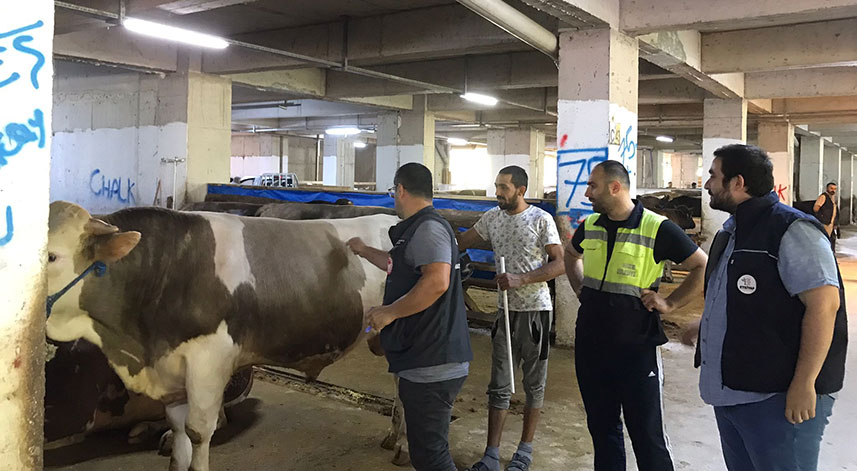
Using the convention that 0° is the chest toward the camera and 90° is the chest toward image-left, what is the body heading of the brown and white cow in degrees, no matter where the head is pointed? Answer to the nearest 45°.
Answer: approximately 90°

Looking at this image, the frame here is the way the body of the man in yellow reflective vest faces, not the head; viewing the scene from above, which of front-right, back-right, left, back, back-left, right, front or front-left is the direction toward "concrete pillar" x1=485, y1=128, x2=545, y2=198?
back-right

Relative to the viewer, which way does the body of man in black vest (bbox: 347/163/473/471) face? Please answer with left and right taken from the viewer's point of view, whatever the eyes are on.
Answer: facing to the left of the viewer

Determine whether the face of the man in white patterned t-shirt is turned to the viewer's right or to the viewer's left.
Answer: to the viewer's left

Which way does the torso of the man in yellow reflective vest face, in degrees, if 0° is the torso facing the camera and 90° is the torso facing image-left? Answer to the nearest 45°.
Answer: approximately 45°

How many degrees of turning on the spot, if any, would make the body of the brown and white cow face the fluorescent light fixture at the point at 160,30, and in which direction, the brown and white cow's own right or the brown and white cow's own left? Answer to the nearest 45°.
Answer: approximately 90° to the brown and white cow's own right

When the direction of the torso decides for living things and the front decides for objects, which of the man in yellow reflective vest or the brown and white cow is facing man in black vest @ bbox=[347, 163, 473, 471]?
the man in yellow reflective vest

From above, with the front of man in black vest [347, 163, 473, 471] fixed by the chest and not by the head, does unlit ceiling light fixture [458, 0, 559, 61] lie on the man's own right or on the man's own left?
on the man's own right

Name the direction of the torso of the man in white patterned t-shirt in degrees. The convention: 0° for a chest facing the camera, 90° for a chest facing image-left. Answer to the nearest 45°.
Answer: approximately 45°

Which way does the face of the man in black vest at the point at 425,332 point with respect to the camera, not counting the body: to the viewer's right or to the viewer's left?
to the viewer's left

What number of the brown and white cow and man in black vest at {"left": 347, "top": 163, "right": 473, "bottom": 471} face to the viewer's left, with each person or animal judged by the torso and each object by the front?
2
